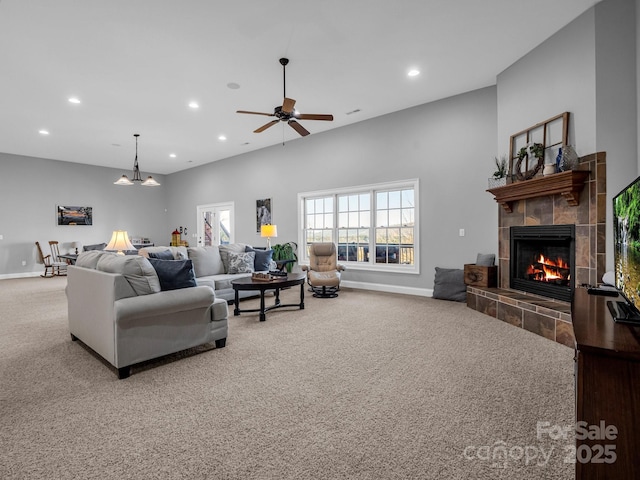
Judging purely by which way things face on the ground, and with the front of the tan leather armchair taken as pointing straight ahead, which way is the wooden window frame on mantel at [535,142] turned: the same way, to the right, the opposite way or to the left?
to the right

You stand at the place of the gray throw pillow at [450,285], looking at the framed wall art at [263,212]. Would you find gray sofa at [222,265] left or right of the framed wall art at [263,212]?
left

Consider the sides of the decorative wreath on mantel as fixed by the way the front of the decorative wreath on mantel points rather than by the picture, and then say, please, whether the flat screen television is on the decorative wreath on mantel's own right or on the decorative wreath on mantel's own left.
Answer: on the decorative wreath on mantel's own left

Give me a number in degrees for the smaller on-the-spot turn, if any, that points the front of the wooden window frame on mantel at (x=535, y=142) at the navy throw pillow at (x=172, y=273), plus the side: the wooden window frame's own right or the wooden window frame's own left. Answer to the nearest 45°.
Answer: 0° — it already faces it

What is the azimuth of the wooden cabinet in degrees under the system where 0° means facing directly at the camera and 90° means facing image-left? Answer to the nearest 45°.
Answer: approximately 90°

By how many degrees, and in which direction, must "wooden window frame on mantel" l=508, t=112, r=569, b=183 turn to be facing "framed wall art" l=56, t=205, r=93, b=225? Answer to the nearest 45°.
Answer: approximately 45° to its right

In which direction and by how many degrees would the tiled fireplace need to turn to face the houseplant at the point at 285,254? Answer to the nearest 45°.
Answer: approximately 45° to its right

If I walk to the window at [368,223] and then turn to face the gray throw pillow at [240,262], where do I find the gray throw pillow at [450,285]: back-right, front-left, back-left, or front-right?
back-left

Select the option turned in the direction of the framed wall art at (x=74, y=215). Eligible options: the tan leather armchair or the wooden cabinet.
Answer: the wooden cabinet

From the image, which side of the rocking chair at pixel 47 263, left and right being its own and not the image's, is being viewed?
right

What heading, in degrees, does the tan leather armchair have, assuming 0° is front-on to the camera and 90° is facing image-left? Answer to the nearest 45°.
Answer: approximately 0°

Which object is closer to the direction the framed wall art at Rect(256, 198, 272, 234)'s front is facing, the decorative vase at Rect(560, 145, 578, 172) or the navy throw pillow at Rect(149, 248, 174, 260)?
the navy throw pillow

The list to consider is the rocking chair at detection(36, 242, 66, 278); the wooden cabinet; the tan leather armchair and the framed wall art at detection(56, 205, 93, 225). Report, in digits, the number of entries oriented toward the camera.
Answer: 2
